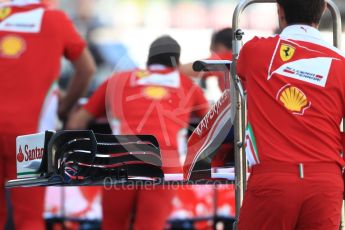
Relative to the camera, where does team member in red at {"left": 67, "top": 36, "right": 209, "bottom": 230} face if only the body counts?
away from the camera

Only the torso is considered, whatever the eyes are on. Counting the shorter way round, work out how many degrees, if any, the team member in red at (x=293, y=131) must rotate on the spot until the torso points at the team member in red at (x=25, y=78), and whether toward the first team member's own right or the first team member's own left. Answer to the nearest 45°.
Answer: approximately 45° to the first team member's own left

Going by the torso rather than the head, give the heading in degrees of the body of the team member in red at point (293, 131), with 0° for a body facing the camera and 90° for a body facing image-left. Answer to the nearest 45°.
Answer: approximately 180°
